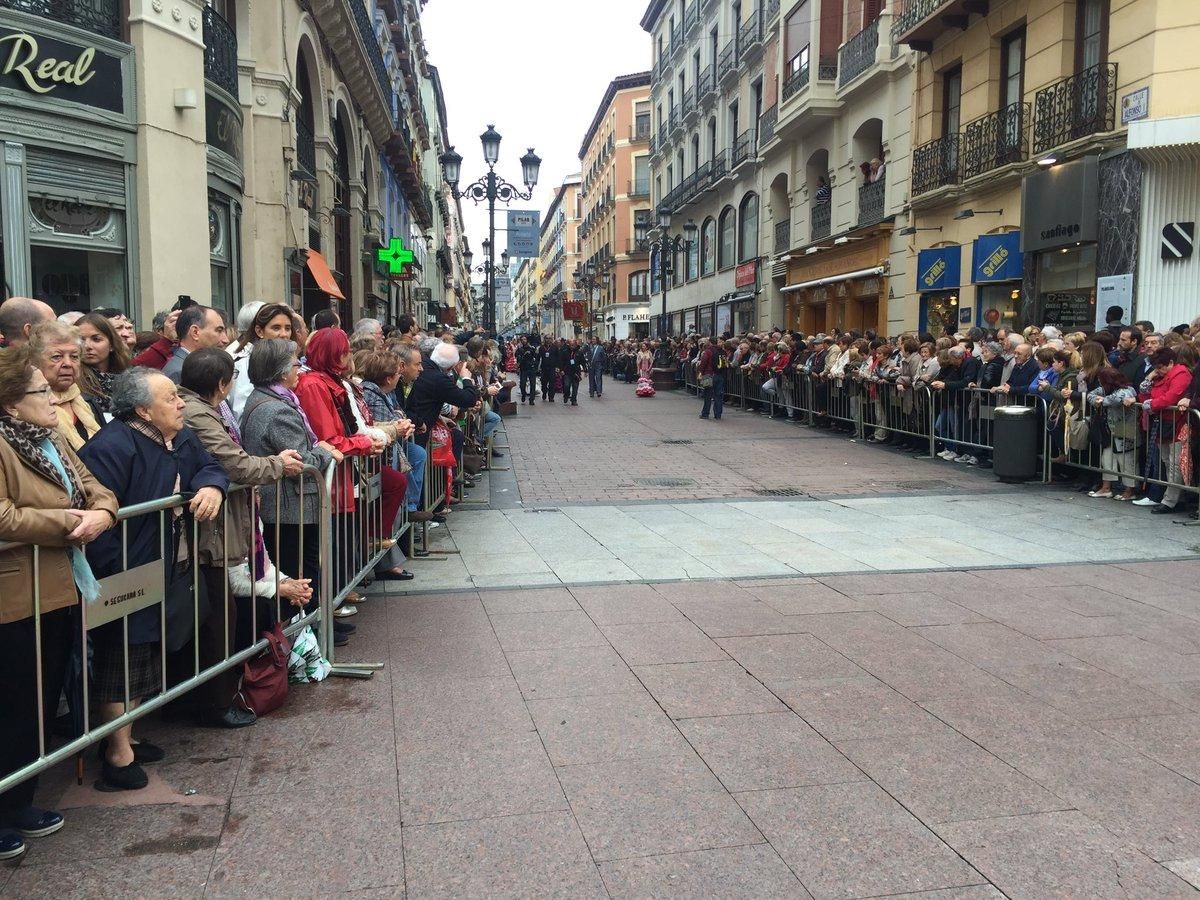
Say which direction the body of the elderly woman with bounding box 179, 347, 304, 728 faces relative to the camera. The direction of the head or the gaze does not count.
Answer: to the viewer's right

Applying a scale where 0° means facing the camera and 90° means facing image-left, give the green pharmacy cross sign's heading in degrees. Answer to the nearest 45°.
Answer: approximately 0°

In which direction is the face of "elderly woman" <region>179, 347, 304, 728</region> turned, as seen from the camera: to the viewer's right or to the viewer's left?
to the viewer's right

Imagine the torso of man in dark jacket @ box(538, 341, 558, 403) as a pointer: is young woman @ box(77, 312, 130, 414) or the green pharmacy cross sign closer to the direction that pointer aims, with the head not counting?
the young woman

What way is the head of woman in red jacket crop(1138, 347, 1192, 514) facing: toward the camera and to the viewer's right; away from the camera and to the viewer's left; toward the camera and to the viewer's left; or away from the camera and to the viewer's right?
toward the camera and to the viewer's left

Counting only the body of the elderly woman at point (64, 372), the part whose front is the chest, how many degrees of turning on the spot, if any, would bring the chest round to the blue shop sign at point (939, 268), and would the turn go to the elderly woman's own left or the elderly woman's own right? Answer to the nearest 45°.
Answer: approximately 90° to the elderly woman's own left

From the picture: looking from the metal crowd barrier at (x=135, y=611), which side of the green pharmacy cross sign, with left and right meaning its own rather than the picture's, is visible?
front

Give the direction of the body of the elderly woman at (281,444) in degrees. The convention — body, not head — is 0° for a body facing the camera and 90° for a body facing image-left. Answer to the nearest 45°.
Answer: approximately 270°

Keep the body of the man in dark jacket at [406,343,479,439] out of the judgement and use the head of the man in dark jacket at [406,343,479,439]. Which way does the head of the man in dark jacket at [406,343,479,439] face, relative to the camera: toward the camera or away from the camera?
away from the camera

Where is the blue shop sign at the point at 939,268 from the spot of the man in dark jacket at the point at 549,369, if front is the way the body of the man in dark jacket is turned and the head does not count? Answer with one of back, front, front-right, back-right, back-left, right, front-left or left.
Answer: front-left

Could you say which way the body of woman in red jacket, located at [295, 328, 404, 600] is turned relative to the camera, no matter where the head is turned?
to the viewer's right

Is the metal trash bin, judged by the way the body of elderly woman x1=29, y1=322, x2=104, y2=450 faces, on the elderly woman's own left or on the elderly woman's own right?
on the elderly woman's own left

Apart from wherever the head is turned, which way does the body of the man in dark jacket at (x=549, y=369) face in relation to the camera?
toward the camera

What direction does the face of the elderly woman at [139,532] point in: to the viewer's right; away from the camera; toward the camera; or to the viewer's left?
to the viewer's right

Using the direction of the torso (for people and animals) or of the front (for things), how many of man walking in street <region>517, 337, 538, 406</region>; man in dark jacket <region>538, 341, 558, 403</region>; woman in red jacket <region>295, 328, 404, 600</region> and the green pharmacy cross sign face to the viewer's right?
1

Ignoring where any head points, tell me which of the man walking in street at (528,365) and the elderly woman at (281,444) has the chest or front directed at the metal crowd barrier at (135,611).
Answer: the man walking in street
